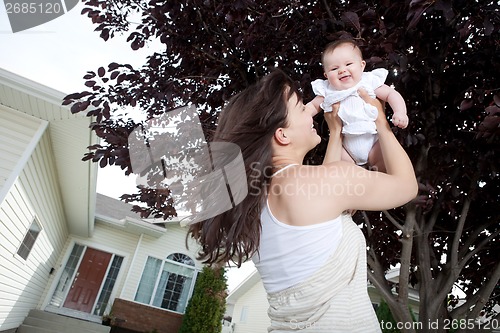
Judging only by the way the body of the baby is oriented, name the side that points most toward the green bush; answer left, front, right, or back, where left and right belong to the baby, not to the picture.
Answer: back

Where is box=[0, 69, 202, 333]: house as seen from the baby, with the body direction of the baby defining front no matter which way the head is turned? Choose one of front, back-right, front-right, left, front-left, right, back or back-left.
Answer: back-right

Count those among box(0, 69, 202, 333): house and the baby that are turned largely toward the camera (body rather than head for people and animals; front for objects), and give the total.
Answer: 2

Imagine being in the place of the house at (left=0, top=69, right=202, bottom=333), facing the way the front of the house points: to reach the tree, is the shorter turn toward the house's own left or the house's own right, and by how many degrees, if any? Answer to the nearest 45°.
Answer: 0° — it already faces it

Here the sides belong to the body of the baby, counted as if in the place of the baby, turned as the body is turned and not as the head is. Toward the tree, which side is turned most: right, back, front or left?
back

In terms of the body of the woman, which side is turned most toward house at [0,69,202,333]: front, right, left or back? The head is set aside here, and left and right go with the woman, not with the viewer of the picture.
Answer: left

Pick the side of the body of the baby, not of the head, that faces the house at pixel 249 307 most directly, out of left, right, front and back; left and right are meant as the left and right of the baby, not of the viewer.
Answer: back

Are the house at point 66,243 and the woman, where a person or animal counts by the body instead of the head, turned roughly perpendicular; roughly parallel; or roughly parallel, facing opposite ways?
roughly perpendicular

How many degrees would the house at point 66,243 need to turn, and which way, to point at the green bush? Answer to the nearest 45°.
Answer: approximately 90° to its left

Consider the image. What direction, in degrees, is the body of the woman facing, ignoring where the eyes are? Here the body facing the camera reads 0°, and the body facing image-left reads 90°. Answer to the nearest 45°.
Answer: approximately 225°
